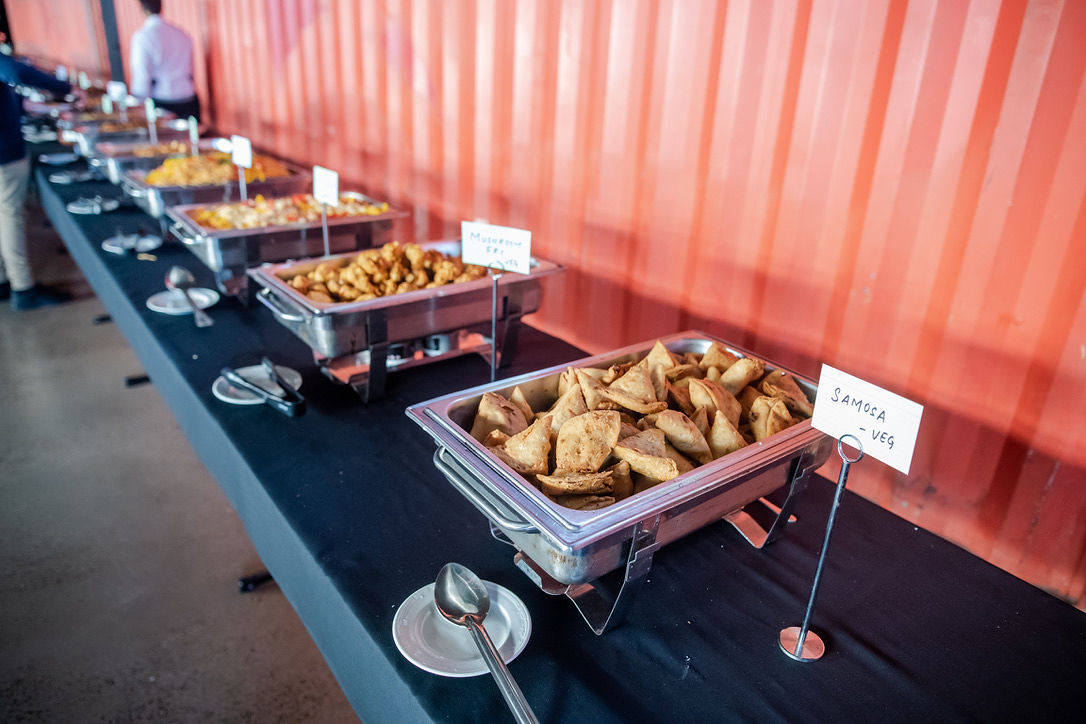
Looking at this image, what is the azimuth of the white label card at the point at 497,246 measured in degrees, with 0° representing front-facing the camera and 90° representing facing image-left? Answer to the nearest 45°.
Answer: approximately 45°

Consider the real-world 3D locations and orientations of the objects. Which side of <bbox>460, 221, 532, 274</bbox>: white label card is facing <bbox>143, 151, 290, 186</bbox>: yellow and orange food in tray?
right

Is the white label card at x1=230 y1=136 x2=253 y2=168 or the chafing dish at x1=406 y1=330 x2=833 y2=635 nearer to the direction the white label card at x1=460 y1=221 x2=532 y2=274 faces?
the chafing dish

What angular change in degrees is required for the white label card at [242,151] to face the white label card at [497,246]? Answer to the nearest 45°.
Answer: approximately 45° to its left

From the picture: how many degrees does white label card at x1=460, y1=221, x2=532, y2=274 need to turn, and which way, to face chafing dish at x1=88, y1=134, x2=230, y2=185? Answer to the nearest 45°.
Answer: approximately 90° to its right
